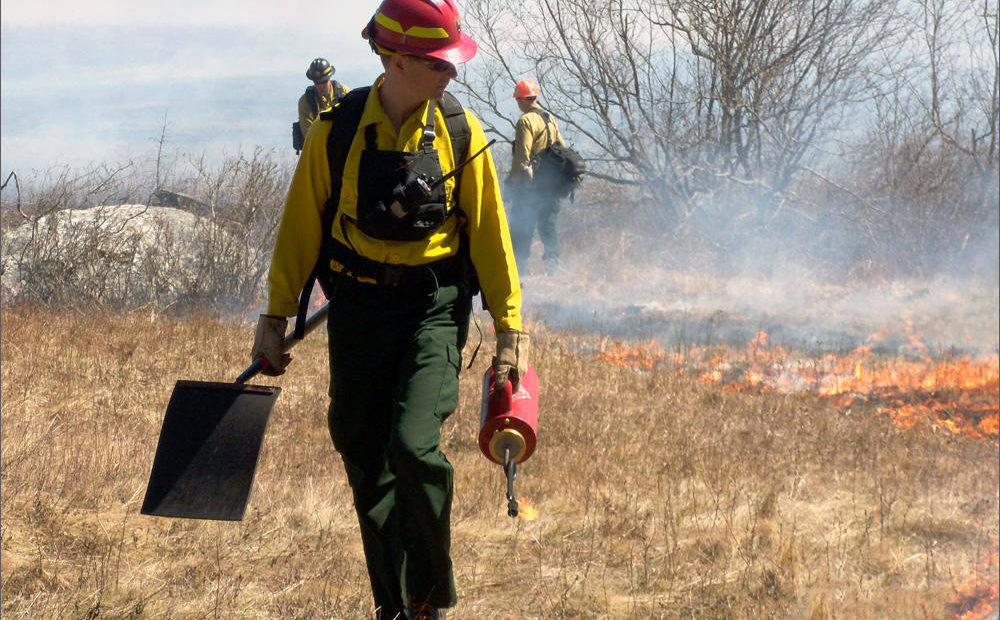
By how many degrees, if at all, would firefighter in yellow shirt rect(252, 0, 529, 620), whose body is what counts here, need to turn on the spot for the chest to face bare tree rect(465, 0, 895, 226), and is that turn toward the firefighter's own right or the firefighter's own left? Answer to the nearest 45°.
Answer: approximately 180°

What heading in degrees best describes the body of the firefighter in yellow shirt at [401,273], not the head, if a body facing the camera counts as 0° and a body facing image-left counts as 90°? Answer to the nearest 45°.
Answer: approximately 0°

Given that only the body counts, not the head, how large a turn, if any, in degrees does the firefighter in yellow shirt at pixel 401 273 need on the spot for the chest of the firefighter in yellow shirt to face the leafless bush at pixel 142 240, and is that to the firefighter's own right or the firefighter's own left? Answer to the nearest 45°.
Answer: approximately 180°

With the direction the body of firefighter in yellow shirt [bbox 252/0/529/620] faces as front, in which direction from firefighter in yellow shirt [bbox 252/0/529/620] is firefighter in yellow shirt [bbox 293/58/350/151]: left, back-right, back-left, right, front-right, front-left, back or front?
back
